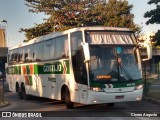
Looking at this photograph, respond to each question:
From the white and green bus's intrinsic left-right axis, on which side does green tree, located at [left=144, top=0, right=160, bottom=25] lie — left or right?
on its left

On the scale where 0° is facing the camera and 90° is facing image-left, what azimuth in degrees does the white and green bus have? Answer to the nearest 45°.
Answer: approximately 315°

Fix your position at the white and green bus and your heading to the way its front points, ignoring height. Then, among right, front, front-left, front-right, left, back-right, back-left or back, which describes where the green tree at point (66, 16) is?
back-left
